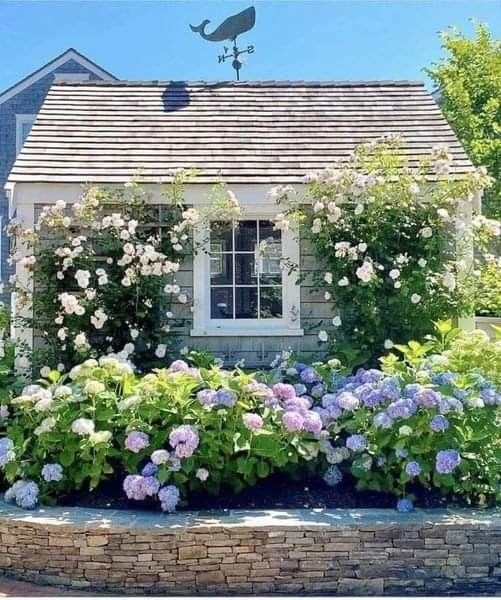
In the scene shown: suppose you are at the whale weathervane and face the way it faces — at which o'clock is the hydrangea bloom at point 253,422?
The hydrangea bloom is roughly at 3 o'clock from the whale weathervane.

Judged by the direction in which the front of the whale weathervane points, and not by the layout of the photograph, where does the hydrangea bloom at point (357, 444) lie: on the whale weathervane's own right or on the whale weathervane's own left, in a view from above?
on the whale weathervane's own right

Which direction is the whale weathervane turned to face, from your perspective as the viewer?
facing to the right of the viewer

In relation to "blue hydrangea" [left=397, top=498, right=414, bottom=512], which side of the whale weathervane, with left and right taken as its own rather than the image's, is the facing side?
right

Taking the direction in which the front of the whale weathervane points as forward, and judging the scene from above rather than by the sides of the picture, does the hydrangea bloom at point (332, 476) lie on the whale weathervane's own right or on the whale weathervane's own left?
on the whale weathervane's own right

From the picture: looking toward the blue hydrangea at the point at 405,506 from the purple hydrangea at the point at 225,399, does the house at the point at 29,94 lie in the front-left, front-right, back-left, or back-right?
back-left

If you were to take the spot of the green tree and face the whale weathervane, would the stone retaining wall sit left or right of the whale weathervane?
left

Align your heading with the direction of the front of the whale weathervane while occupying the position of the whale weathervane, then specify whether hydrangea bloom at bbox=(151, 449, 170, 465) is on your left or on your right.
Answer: on your right

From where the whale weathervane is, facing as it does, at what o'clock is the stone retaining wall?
The stone retaining wall is roughly at 3 o'clock from the whale weathervane.

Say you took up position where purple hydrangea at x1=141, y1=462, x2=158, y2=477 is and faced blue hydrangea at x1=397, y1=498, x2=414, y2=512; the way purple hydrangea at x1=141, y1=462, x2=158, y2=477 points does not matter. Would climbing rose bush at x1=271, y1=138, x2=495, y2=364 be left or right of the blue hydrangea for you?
left

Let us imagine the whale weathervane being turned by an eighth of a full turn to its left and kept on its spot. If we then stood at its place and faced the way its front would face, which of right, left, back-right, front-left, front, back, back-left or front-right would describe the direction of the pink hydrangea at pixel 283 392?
back-right

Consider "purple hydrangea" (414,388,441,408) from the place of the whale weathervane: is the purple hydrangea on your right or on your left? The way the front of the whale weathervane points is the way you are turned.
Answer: on your right
